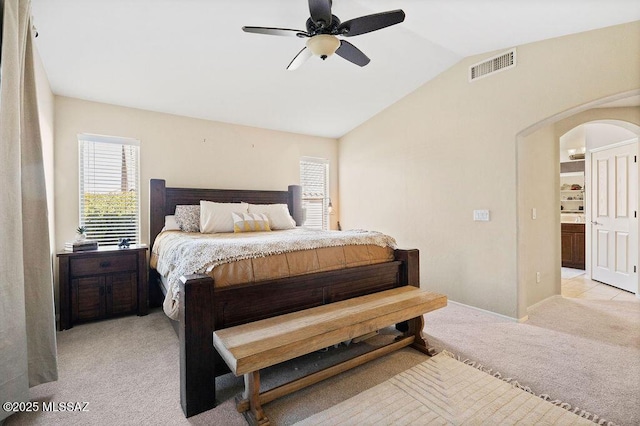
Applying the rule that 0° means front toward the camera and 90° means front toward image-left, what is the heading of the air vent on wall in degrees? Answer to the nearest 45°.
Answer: approximately 45°

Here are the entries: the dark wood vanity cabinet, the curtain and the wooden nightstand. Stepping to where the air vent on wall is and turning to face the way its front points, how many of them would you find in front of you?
2

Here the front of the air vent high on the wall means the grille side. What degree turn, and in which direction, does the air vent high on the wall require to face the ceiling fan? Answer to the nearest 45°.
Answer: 0° — it already faces it

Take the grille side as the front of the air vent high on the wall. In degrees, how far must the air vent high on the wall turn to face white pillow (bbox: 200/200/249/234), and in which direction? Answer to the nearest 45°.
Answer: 0° — it already faces it

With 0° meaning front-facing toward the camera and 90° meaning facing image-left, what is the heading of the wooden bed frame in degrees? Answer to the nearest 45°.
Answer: approximately 315°

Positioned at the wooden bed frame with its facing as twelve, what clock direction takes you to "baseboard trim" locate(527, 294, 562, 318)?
The baseboard trim is roughly at 10 o'clock from the wooden bed frame.

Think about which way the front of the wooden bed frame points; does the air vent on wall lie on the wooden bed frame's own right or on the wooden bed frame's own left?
on the wooden bed frame's own left

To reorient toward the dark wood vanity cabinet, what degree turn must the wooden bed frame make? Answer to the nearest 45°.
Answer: approximately 90° to its left
